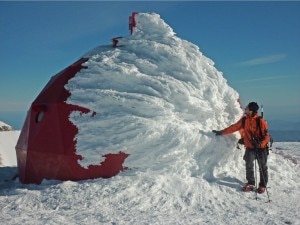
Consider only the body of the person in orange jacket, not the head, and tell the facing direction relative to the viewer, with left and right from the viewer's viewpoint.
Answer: facing the viewer and to the left of the viewer

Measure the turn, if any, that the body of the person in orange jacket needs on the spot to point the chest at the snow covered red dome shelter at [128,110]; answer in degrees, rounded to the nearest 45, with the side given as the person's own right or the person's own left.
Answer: approximately 45° to the person's own right

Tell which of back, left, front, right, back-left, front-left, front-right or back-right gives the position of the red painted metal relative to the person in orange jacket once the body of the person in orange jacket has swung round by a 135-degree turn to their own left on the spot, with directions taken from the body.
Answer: back
